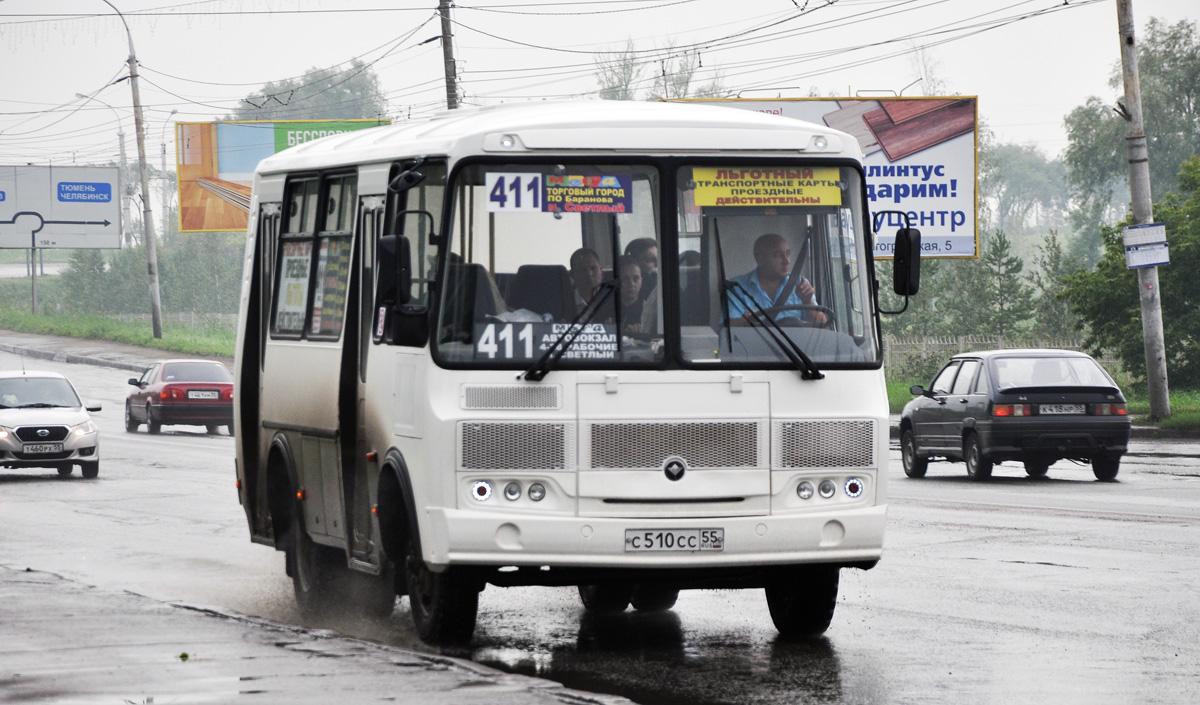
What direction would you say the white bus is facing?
toward the camera

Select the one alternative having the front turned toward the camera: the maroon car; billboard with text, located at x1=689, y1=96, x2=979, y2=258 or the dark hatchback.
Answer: the billboard with text

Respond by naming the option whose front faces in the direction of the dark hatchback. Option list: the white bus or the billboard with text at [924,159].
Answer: the billboard with text

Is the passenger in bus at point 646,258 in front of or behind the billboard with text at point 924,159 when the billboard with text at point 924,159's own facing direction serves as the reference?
in front

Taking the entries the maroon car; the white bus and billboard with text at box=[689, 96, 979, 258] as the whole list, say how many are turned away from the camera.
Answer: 1

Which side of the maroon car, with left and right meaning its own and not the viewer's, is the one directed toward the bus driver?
back

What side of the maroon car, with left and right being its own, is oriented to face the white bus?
back

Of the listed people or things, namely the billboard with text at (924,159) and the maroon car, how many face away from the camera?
1

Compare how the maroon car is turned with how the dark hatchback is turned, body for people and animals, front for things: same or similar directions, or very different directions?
same or similar directions

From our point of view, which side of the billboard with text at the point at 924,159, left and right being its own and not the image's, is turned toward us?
front

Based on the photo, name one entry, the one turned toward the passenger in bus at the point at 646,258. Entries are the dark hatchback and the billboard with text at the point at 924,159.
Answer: the billboard with text

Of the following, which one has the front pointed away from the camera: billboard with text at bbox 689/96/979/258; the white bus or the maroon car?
the maroon car

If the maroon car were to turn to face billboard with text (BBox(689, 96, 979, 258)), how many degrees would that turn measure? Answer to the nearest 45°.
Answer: approximately 90° to its right

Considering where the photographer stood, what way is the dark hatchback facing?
facing away from the viewer and to the left of the viewer

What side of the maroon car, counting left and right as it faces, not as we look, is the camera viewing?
back
